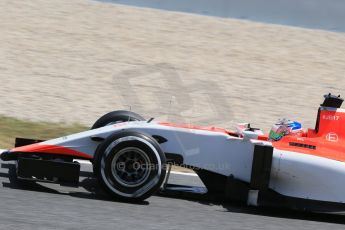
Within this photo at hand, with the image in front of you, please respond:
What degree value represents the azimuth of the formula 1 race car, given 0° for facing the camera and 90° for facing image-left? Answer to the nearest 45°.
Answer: approximately 90°
